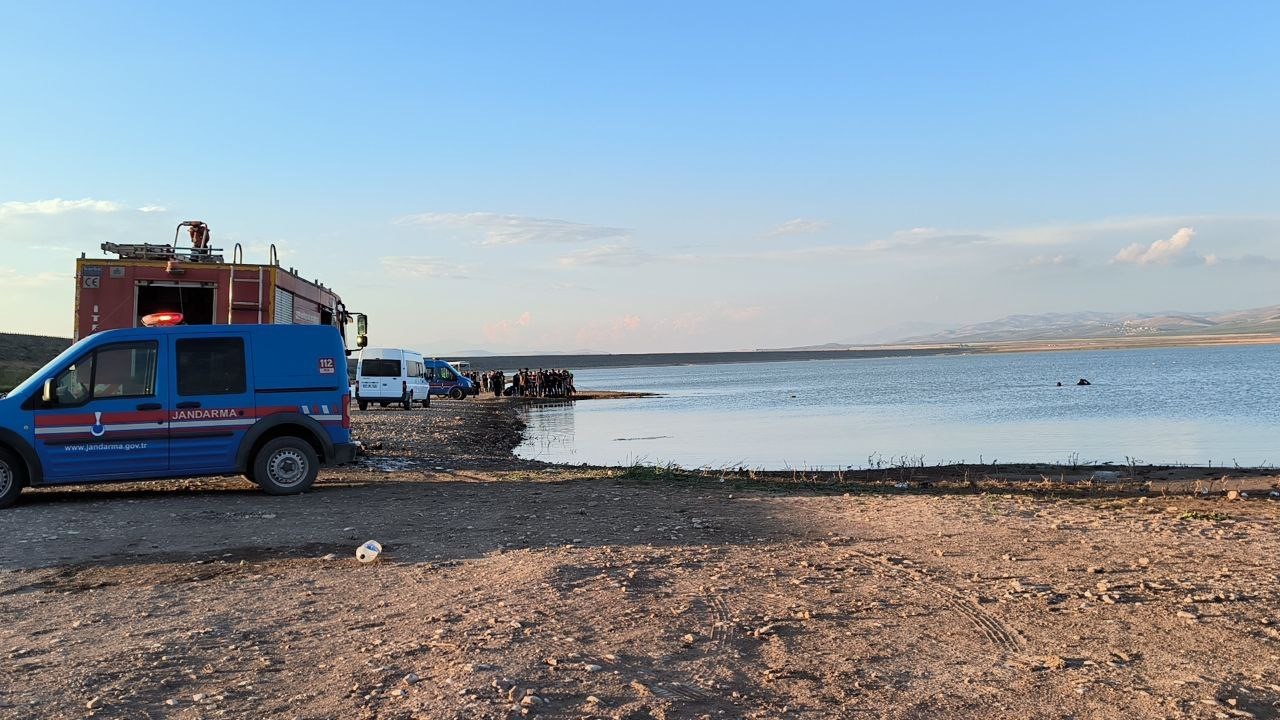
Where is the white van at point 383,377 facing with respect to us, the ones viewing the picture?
facing away from the viewer and to the right of the viewer

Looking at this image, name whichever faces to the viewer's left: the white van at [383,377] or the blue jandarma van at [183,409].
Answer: the blue jandarma van

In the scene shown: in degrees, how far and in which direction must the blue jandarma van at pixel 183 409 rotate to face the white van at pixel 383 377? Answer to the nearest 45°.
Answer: approximately 90° to its right

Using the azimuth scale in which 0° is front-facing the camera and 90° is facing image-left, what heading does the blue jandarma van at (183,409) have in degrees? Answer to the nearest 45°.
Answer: approximately 90°

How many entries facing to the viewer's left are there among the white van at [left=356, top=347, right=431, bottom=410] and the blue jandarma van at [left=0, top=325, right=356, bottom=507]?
1

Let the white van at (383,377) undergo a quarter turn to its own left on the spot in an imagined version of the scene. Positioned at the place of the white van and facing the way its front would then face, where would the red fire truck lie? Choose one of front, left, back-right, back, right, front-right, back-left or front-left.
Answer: back-left

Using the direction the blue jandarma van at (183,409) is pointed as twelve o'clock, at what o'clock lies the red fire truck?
The red fire truck is roughly at 3 o'clock from the blue jandarma van.

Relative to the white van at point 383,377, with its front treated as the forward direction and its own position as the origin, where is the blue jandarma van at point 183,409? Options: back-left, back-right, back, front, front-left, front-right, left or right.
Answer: back-right
